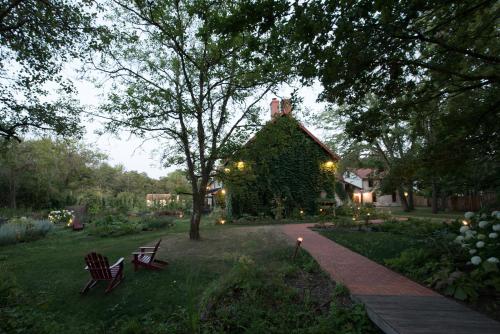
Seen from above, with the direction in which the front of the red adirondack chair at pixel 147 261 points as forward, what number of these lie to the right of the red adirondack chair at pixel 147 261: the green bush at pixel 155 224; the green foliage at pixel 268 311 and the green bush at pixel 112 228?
2

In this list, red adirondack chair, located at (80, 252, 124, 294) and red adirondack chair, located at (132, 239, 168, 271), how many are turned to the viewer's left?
1

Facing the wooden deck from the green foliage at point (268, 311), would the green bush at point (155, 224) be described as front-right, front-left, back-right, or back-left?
back-left

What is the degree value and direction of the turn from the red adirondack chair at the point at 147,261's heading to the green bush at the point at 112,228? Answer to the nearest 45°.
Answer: approximately 90° to its right

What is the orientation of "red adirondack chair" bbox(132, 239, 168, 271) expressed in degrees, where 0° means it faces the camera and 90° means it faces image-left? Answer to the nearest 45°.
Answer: approximately 90°

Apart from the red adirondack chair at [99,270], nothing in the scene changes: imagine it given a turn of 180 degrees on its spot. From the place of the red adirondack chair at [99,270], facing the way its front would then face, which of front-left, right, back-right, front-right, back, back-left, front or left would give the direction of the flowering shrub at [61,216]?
back-right

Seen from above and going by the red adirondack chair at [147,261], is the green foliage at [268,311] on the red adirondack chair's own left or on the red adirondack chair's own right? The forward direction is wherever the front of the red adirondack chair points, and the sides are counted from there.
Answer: on the red adirondack chair's own left

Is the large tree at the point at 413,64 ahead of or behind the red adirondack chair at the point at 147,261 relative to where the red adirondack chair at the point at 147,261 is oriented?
behind

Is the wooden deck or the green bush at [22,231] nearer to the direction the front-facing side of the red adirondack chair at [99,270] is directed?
the green bush

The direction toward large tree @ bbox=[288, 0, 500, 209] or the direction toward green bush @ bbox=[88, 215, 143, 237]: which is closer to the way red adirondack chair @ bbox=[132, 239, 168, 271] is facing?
the green bush
